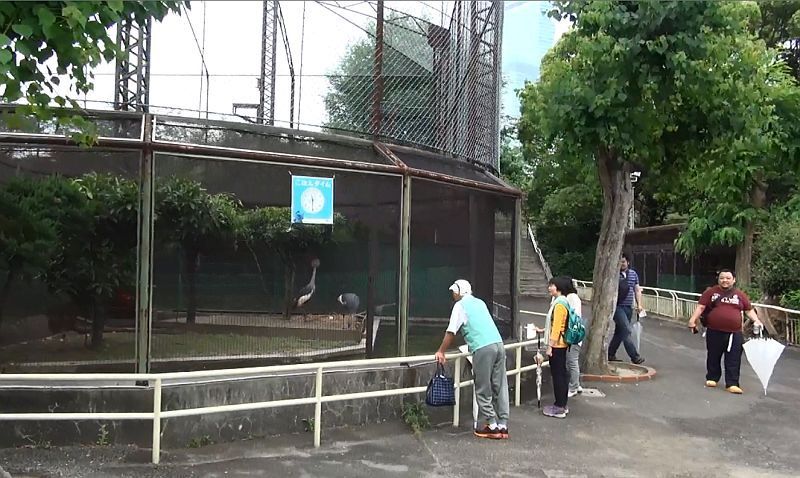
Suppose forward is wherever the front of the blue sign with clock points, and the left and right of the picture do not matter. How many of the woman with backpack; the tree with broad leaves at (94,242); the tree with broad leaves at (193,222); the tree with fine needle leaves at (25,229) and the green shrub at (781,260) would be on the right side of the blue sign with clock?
3

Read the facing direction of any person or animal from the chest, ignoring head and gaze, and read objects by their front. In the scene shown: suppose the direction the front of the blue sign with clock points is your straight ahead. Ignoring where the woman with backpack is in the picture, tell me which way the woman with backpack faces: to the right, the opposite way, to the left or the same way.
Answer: to the right

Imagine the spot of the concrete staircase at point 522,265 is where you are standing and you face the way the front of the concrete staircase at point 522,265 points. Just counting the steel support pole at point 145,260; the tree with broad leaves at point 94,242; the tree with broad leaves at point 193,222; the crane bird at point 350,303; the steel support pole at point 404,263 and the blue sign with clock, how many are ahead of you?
6

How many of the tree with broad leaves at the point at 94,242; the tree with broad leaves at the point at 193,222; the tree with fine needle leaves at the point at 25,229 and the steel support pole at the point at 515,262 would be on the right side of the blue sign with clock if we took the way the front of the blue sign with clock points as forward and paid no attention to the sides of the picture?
3

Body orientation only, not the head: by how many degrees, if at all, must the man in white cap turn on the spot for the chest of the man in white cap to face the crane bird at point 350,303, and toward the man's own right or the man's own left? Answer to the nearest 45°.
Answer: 0° — they already face it

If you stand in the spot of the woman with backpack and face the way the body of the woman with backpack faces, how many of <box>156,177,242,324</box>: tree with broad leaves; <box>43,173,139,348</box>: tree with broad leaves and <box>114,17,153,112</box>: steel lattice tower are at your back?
0

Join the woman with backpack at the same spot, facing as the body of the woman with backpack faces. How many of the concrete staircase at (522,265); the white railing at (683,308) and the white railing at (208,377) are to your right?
2

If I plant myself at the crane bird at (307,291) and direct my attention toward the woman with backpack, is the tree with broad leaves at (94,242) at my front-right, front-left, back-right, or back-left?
back-right

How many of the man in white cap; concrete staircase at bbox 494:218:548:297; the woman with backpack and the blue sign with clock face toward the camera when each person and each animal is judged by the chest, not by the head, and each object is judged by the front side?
2

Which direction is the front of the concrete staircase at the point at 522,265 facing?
toward the camera

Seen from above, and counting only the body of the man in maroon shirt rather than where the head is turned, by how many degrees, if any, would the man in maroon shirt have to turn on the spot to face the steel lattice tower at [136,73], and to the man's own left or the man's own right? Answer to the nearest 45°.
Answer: approximately 45° to the man's own right

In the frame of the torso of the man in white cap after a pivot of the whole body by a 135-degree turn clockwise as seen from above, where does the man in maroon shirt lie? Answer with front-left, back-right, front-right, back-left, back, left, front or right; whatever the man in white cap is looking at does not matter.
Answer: front-left

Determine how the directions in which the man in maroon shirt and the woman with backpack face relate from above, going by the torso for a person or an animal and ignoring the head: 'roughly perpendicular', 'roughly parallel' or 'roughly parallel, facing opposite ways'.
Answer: roughly perpendicular

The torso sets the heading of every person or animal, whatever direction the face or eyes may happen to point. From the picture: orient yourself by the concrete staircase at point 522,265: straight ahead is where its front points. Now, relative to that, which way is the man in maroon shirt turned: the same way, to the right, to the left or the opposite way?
the same way

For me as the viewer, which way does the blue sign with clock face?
facing the viewer

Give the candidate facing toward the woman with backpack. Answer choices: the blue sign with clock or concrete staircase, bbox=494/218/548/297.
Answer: the concrete staircase

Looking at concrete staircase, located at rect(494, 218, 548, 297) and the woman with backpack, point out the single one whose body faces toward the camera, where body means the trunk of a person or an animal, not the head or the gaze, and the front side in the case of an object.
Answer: the concrete staircase

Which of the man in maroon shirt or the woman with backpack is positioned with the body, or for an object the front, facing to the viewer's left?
the woman with backpack

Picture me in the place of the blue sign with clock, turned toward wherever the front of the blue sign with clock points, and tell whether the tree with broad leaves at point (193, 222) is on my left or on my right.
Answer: on my right

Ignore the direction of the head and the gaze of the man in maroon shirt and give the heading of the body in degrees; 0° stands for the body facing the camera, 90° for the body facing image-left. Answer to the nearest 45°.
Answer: approximately 0°
